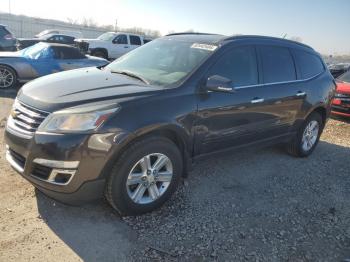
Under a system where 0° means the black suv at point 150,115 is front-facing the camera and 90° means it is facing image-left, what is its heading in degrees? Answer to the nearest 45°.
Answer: approximately 45°

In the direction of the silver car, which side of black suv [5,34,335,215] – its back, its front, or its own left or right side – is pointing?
right

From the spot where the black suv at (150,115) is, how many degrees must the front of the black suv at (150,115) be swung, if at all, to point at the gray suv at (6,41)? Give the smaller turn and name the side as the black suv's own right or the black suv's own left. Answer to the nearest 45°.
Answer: approximately 90° to the black suv's own right
